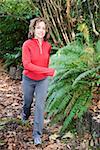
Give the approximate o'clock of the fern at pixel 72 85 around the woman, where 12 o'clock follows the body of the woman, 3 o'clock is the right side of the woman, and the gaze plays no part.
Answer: The fern is roughly at 9 o'clock from the woman.

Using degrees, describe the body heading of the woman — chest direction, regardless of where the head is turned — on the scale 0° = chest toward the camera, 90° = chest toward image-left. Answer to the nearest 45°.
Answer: approximately 315°
